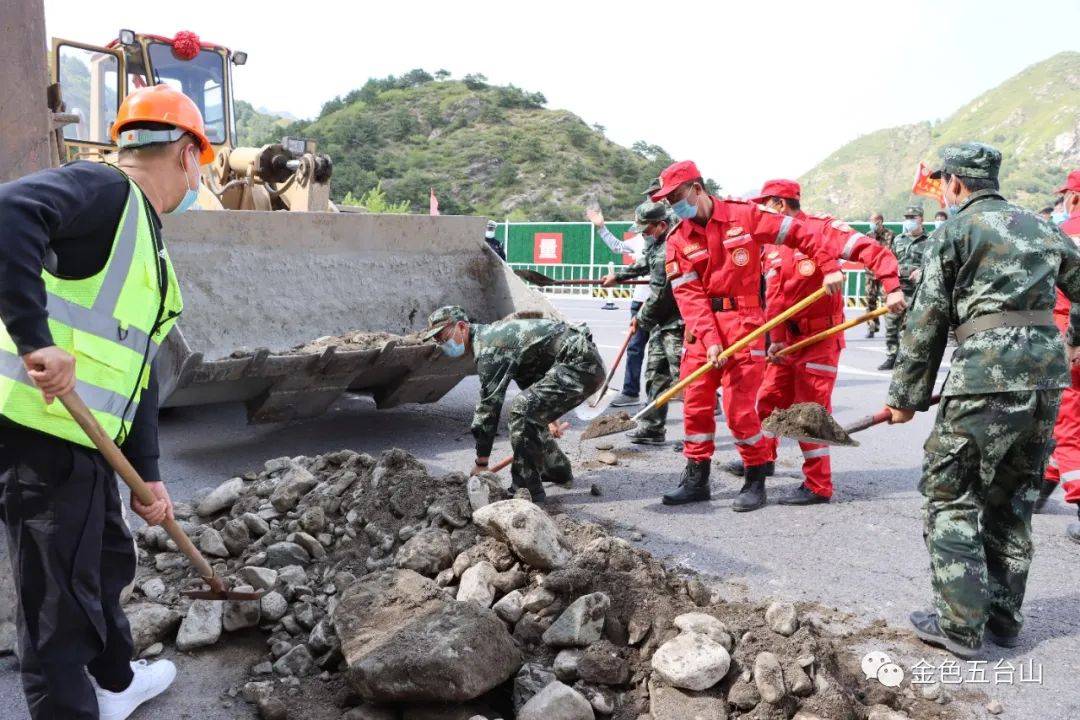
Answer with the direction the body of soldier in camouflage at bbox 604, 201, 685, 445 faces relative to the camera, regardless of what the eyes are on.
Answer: to the viewer's left

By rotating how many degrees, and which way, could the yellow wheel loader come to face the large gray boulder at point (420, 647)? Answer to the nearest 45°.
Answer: approximately 45° to its right

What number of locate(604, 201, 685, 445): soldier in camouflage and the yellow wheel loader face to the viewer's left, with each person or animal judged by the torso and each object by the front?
1

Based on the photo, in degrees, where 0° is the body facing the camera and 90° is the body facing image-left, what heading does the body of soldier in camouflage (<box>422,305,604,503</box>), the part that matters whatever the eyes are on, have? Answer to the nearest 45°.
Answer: approximately 90°

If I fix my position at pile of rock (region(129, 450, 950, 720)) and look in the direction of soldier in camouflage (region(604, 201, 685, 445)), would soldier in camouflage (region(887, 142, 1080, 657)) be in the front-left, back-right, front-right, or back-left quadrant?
front-right

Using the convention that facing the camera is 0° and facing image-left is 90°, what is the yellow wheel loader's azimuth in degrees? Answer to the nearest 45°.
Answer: approximately 315°

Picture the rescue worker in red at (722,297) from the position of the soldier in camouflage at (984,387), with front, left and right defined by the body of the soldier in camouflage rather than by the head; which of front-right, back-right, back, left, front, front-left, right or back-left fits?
front

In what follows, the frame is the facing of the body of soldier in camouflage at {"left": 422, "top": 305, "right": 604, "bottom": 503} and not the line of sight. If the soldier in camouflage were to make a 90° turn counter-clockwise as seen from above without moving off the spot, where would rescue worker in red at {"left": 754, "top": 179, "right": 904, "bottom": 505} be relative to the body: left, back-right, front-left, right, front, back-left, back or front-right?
left

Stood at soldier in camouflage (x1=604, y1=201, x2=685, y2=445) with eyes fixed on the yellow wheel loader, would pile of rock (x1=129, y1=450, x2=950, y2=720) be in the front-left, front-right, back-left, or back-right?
back-left

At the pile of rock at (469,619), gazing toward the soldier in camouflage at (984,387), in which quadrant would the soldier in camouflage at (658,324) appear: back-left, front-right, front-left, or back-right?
front-left

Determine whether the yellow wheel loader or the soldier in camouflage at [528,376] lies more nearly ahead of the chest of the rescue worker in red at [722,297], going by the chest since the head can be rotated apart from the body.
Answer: the soldier in camouflage

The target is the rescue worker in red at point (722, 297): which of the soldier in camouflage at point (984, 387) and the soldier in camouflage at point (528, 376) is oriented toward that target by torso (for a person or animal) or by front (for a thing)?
the soldier in camouflage at point (984, 387)
